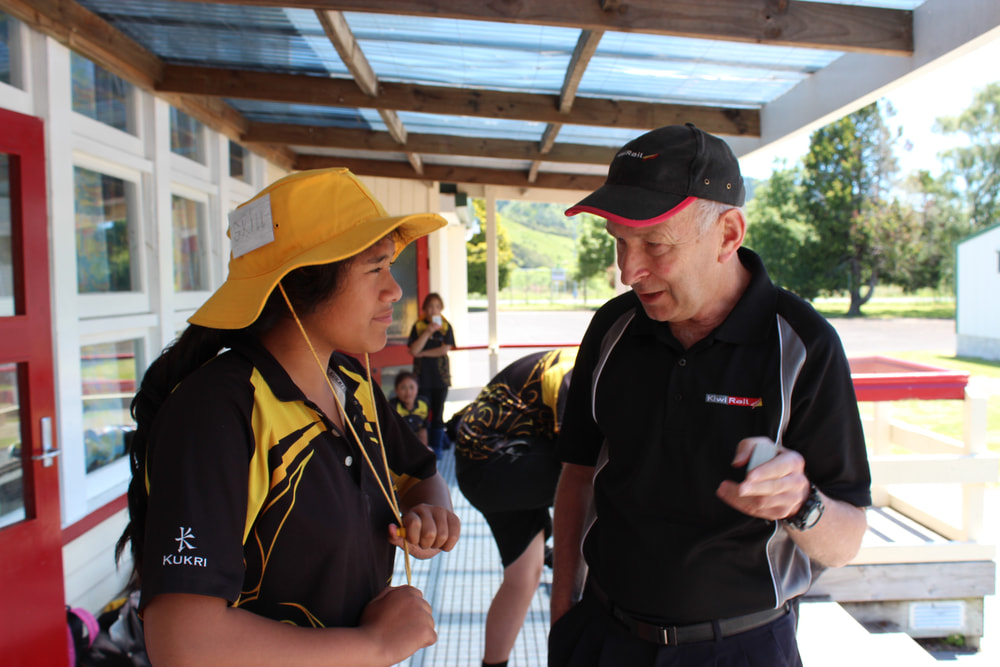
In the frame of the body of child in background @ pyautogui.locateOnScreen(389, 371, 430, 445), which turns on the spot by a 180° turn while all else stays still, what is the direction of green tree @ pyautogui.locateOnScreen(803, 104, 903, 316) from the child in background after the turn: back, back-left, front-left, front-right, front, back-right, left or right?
front-right

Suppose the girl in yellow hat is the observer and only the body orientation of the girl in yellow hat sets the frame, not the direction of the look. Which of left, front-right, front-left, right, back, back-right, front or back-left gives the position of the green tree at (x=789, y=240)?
left

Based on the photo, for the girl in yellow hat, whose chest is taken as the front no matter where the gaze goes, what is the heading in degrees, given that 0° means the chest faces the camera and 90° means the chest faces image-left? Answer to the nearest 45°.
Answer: approximately 315°

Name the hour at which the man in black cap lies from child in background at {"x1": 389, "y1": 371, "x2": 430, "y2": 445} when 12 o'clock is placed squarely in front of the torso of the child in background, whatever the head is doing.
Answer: The man in black cap is roughly at 12 o'clock from the child in background.

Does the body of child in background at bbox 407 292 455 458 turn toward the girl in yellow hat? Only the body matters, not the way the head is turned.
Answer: yes

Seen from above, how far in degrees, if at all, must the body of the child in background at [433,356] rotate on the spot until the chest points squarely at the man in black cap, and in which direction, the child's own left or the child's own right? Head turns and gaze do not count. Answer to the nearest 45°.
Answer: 0° — they already face them

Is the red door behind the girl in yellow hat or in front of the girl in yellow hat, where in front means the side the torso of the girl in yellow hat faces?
behind

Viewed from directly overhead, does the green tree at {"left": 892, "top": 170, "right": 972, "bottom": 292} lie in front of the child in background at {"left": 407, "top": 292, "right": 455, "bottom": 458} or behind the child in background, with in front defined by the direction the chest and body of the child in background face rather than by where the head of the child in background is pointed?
behind

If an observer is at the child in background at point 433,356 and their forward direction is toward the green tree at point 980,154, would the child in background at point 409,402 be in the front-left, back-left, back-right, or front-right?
back-right

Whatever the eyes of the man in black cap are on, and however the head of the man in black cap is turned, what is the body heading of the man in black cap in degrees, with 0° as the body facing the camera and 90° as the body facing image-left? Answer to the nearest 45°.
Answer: approximately 45°

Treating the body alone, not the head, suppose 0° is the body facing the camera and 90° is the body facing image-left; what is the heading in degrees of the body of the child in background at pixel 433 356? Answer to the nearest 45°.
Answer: approximately 0°

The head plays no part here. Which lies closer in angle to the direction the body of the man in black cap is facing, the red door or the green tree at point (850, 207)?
the red door

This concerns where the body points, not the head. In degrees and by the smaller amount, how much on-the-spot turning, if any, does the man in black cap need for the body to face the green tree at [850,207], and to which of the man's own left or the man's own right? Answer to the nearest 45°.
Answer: approximately 135° to the man's own right

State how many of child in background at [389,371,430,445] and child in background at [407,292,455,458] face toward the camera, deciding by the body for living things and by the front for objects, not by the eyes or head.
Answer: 2

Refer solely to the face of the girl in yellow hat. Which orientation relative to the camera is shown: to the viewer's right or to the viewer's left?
to the viewer's right

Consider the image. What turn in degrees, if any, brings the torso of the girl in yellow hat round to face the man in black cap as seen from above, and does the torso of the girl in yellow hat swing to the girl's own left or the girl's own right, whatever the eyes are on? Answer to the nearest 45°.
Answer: approximately 45° to the girl's own left
